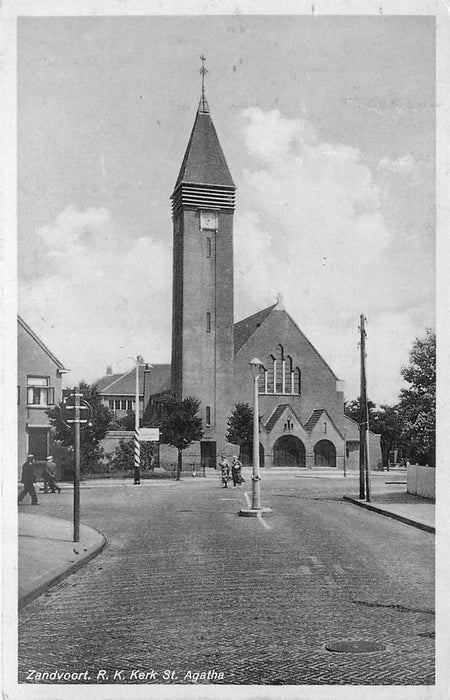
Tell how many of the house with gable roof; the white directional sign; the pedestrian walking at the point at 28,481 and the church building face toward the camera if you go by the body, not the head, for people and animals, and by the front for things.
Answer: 3

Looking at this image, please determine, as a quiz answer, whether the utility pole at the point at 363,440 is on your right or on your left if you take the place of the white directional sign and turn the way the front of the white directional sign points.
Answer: on your left

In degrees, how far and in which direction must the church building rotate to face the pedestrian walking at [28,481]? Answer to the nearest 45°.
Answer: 0° — it already faces them

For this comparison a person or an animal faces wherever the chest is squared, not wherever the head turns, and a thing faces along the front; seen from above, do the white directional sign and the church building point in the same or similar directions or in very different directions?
same or similar directions

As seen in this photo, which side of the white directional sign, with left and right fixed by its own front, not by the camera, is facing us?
front

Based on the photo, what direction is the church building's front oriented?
toward the camera

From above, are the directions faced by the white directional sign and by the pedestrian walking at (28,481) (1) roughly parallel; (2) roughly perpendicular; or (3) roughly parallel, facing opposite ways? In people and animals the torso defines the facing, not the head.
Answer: roughly perpendicular

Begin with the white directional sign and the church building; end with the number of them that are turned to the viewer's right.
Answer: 0
